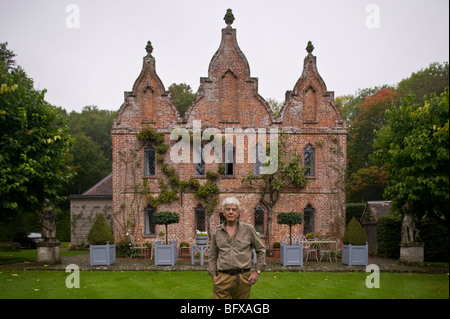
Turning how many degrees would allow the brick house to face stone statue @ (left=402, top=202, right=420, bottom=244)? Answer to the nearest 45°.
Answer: approximately 45° to its left
